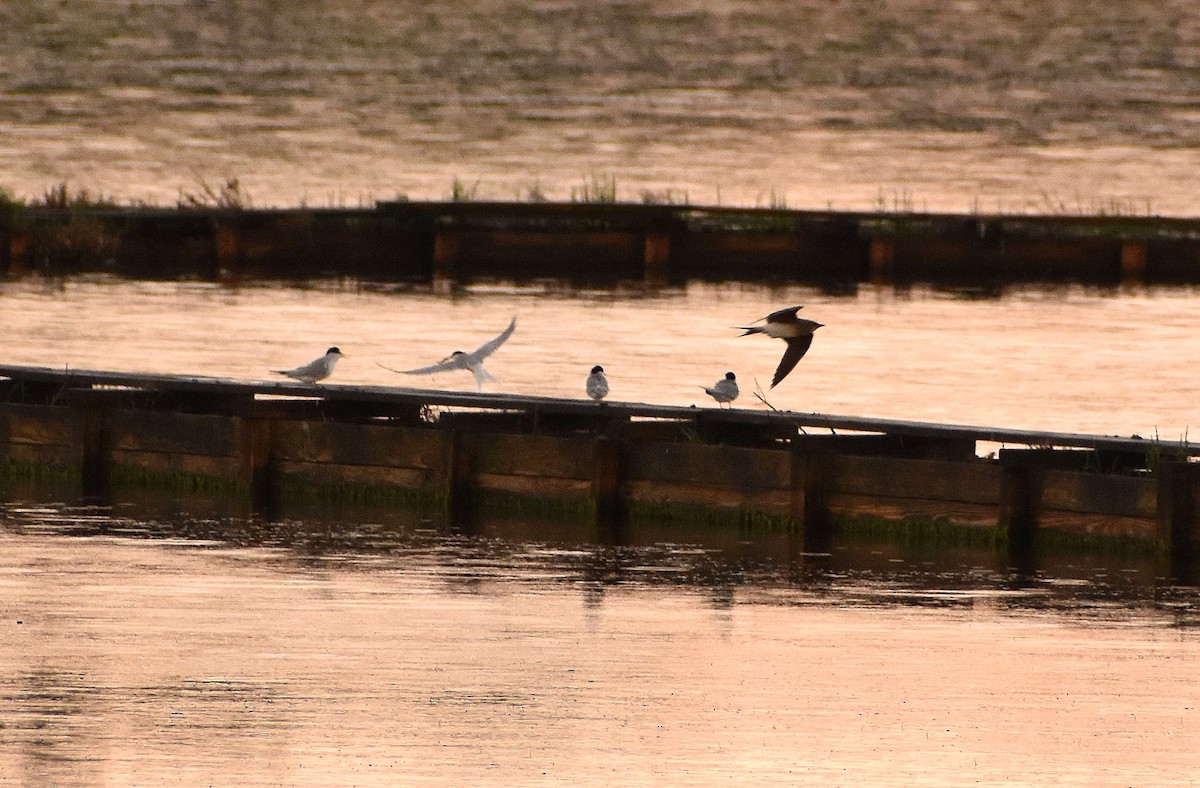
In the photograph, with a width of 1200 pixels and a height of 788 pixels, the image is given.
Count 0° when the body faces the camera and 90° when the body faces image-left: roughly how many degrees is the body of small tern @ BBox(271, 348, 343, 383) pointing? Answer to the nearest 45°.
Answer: approximately 270°

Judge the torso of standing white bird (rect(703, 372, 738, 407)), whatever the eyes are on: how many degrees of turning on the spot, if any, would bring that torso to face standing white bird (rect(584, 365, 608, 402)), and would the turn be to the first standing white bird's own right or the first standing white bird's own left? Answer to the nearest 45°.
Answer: approximately 180°

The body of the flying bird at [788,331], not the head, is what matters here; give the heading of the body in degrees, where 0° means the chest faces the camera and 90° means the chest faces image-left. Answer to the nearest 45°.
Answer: approximately 270°

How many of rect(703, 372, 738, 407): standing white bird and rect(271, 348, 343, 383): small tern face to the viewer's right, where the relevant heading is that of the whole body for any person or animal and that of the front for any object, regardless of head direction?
2

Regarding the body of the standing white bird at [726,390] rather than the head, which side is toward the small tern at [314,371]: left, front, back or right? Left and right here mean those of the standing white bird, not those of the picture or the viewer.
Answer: back

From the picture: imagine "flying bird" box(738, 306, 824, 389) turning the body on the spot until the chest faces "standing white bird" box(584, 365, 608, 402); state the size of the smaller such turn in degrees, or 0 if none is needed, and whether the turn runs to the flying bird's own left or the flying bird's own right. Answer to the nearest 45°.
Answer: approximately 135° to the flying bird's own left

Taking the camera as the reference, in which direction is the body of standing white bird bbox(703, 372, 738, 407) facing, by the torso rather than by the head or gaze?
to the viewer's right
